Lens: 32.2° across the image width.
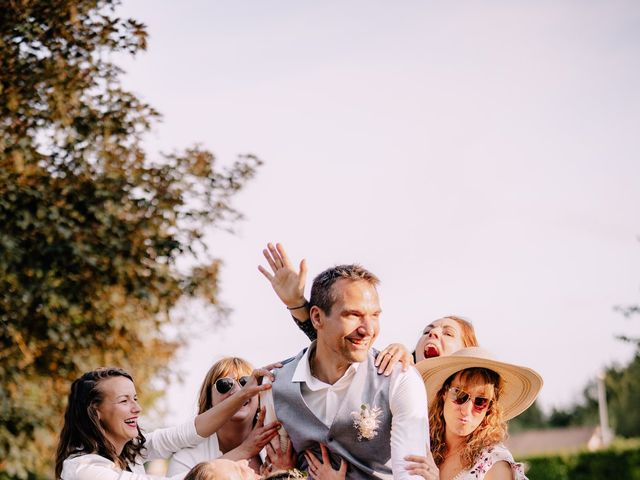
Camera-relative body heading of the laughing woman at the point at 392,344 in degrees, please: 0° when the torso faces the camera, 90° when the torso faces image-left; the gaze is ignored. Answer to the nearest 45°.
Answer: approximately 45°

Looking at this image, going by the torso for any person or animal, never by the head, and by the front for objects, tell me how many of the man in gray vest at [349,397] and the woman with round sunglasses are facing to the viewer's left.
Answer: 0

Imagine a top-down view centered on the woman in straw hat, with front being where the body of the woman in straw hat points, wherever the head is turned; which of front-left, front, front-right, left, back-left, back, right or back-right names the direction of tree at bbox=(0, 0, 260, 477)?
right

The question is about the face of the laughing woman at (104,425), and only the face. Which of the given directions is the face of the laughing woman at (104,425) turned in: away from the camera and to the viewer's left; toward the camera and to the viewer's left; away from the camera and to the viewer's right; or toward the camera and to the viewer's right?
toward the camera and to the viewer's right

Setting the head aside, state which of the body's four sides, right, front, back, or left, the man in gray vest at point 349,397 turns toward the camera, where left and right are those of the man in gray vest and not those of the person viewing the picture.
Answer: front

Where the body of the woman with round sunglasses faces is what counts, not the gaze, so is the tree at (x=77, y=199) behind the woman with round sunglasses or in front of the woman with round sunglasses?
behind

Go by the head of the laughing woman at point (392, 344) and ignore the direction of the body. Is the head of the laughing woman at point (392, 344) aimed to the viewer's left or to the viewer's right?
to the viewer's left

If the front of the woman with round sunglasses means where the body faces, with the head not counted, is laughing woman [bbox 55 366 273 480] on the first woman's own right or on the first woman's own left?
on the first woman's own right

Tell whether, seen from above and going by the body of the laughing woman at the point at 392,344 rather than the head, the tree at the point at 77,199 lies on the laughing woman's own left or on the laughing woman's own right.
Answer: on the laughing woman's own right

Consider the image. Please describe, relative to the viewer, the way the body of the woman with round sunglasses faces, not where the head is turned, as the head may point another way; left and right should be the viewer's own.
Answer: facing the viewer and to the right of the viewer

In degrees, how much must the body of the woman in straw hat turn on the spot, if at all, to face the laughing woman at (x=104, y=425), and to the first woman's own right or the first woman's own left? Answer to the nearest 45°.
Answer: approximately 45° to the first woman's own right

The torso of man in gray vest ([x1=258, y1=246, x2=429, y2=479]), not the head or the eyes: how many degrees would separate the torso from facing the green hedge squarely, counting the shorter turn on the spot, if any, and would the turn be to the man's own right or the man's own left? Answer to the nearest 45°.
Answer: approximately 180°

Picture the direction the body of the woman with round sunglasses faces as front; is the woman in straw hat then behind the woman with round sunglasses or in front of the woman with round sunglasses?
in front
